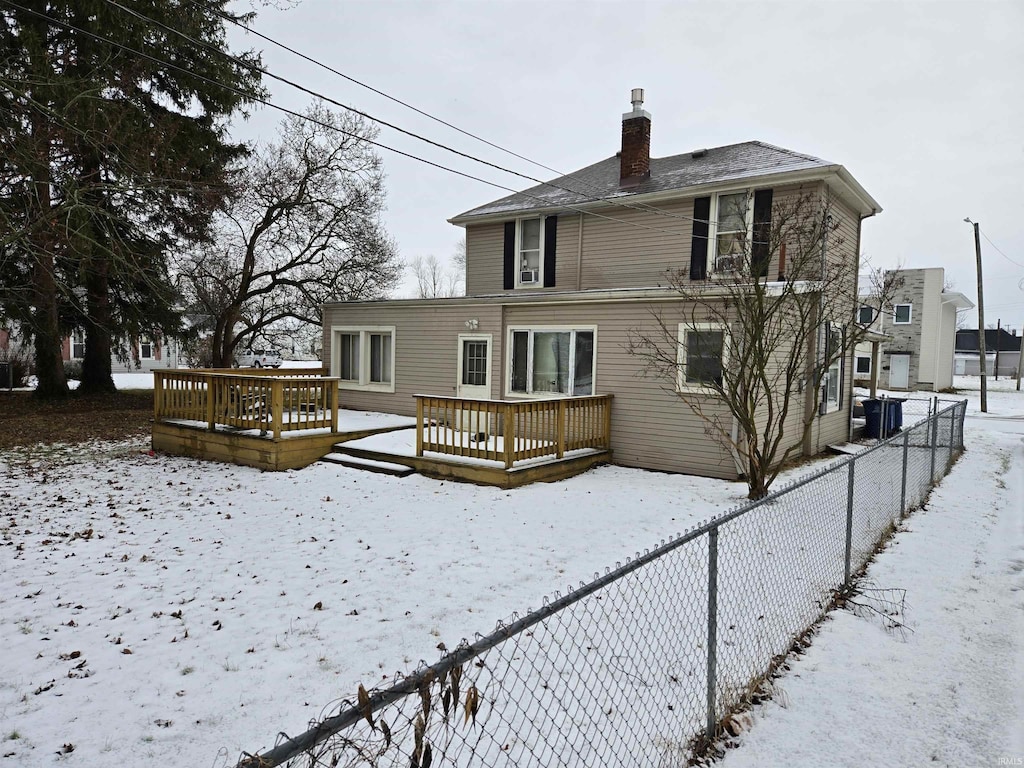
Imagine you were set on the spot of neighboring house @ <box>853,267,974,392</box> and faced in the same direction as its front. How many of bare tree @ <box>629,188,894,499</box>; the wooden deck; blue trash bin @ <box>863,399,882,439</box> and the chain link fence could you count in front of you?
4

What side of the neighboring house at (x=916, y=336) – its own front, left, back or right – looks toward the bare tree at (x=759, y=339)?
front

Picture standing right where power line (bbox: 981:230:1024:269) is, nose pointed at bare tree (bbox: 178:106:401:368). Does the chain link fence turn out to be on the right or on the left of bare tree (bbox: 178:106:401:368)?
left

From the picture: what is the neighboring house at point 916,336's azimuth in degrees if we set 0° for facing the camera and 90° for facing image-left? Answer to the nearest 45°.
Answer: approximately 0°

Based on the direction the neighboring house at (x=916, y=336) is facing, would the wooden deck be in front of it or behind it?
in front

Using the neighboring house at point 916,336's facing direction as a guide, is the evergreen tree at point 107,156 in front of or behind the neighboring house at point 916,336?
in front

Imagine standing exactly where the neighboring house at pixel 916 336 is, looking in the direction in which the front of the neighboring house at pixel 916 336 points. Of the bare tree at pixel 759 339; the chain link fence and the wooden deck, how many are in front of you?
3

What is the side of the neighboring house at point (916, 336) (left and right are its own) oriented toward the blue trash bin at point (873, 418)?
front

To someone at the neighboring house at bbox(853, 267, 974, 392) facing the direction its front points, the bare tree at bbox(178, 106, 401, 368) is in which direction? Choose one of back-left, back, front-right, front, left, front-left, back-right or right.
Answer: front-right
